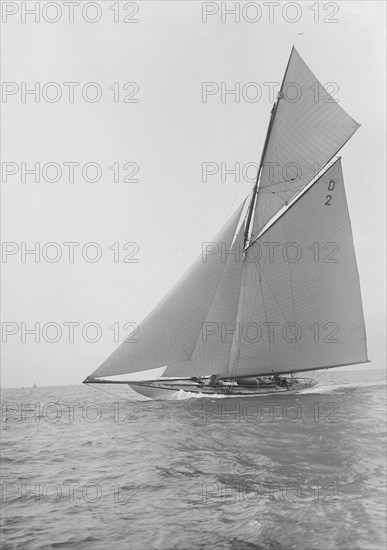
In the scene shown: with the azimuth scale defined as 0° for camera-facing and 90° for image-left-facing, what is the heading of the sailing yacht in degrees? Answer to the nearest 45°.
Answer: approximately 90°
